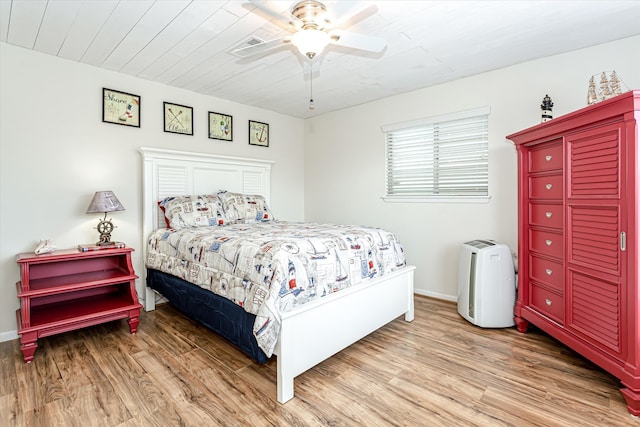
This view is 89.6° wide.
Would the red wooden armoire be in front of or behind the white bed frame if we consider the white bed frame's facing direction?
in front

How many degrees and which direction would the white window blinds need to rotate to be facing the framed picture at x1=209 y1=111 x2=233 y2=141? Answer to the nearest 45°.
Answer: approximately 45° to its right

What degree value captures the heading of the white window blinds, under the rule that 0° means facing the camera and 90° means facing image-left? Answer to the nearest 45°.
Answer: approximately 45°

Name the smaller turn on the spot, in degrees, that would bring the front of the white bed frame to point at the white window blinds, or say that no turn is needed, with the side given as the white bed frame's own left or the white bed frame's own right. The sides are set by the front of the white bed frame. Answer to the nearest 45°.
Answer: approximately 90° to the white bed frame's own left

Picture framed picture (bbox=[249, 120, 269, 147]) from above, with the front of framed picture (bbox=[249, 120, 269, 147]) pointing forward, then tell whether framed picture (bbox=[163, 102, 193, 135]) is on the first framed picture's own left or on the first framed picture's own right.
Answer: on the first framed picture's own right

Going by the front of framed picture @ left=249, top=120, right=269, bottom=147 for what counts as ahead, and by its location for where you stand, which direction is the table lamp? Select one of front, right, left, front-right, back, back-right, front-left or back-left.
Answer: right

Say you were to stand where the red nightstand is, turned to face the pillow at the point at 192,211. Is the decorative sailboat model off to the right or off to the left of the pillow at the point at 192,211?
right

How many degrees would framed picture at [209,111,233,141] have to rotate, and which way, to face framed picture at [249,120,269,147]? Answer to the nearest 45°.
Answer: approximately 90° to its left

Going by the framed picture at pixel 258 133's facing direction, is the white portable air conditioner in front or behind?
in front
